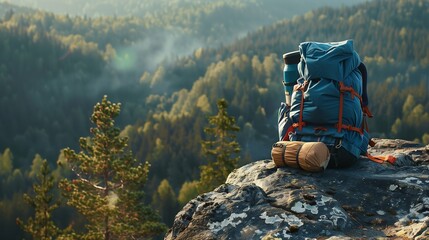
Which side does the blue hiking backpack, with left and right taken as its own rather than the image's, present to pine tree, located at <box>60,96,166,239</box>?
right

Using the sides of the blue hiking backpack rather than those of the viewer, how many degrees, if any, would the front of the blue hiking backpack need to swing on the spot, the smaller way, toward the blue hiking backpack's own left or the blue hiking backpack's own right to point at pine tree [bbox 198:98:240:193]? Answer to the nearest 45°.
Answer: approximately 135° to the blue hiking backpack's own right

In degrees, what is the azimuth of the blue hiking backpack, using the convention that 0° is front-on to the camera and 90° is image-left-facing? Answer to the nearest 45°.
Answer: approximately 45°
